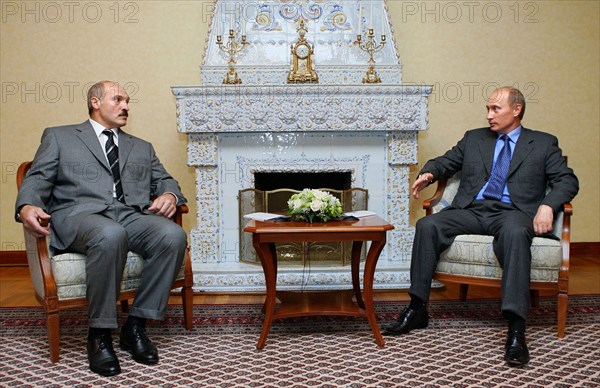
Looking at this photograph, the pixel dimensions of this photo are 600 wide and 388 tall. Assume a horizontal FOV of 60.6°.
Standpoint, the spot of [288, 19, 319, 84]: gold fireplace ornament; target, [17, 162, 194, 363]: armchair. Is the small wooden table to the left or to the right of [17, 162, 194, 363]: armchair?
left

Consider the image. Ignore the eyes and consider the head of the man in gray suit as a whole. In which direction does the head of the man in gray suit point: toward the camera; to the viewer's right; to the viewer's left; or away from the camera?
to the viewer's right

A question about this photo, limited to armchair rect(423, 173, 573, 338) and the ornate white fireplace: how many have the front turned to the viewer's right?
0

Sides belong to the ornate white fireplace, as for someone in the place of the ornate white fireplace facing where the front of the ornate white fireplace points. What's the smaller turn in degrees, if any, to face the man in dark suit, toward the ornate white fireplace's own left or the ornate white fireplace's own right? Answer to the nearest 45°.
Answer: approximately 45° to the ornate white fireplace's own left

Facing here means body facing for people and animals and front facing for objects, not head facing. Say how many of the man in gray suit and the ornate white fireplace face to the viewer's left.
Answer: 0

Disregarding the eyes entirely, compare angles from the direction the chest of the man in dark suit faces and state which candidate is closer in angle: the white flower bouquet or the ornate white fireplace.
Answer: the white flower bouquet

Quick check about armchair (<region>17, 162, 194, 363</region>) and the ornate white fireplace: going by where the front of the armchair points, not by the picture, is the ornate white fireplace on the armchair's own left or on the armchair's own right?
on the armchair's own left

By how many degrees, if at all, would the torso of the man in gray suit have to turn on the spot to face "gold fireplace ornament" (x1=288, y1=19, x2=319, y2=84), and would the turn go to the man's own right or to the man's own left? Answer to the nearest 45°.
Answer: approximately 90° to the man's own left

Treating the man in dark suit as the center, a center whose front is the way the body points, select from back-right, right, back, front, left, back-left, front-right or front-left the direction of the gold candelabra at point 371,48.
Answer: right

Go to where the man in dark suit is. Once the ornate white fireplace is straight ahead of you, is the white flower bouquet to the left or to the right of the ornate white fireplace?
left
